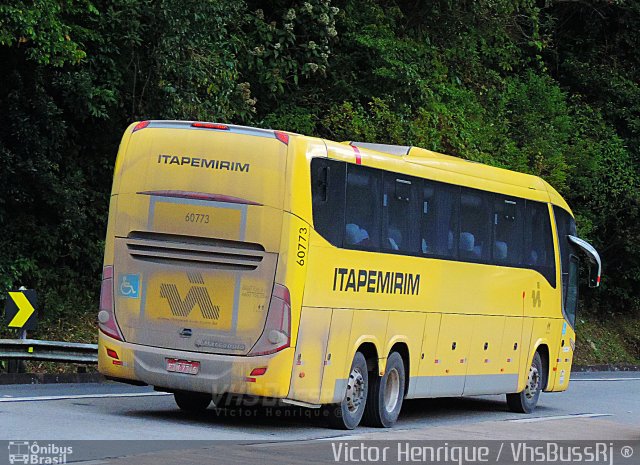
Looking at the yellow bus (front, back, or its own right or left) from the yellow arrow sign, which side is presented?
left

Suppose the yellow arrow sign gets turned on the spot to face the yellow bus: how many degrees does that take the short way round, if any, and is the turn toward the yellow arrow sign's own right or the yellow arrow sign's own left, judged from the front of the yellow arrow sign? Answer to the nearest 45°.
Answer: approximately 45° to the yellow arrow sign's own left

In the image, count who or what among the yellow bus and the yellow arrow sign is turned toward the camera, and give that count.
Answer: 1

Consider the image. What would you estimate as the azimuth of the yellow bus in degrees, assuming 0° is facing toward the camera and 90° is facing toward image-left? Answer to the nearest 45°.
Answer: approximately 225°

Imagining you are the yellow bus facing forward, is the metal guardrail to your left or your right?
on your left

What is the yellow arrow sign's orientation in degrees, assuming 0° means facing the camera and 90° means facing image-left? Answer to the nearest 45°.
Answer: approximately 0°
